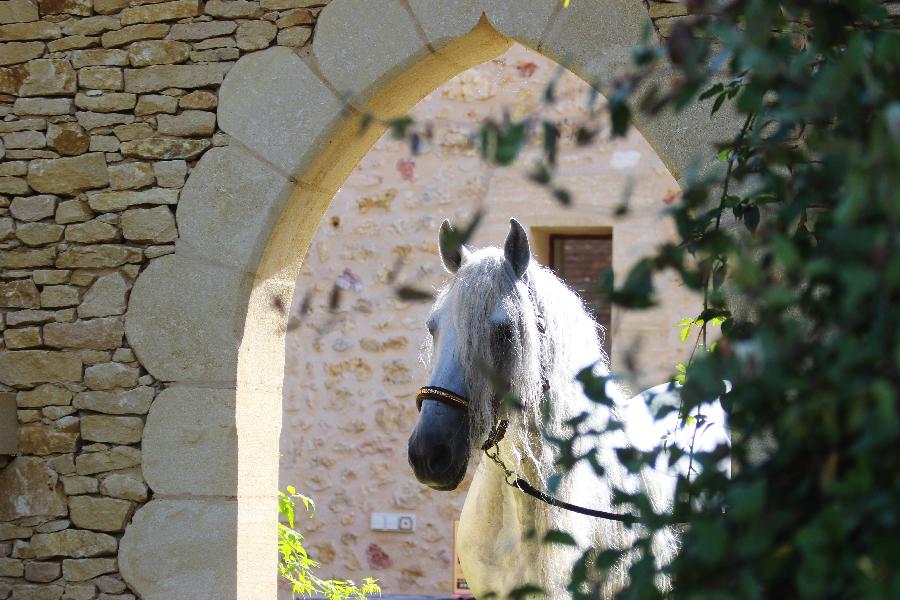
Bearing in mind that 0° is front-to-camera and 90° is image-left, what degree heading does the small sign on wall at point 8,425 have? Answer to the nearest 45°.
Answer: approximately 0°

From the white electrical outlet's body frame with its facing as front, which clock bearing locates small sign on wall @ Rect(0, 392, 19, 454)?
The small sign on wall is roughly at 1 o'clock from the white electrical outlet.

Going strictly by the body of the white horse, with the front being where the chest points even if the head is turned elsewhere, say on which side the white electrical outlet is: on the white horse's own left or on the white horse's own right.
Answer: on the white horse's own right

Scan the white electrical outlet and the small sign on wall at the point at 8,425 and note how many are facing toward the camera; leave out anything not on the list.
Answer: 2

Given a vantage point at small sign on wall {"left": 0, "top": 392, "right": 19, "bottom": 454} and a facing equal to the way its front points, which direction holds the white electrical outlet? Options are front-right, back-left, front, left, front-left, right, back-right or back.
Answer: back-left

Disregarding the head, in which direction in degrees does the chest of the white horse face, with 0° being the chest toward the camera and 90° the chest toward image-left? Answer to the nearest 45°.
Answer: approximately 45°

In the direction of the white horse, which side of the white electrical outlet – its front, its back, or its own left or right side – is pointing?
front

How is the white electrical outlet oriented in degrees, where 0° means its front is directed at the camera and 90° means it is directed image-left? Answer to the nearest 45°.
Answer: approximately 0°
